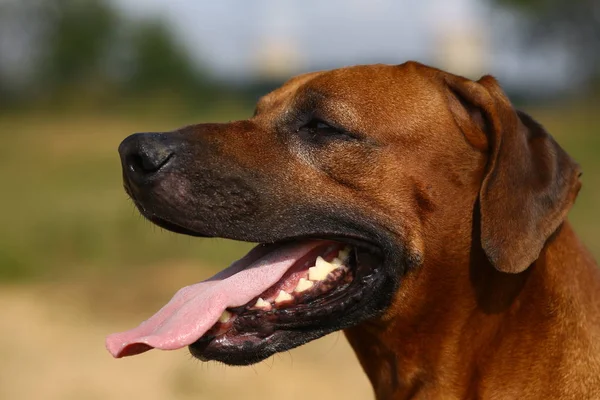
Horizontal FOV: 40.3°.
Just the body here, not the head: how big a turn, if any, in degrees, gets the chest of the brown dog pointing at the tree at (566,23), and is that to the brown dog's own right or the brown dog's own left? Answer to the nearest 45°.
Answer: approximately 90° to the brown dog's own right

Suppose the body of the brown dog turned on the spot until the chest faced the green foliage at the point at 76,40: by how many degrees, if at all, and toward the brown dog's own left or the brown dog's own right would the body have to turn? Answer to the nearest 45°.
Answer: approximately 90° to the brown dog's own right

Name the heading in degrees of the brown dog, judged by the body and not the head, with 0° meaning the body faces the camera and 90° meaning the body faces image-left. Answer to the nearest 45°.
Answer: approximately 90°

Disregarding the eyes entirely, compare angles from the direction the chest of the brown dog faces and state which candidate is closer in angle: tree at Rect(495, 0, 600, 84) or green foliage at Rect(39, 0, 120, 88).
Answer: the green foliage
